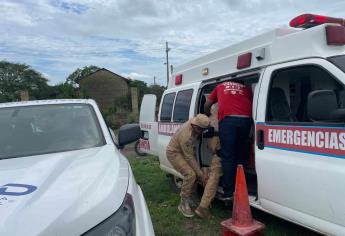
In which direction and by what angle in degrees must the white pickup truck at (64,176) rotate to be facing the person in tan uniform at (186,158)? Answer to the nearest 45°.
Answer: approximately 135° to its left

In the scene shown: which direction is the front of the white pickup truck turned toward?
toward the camera

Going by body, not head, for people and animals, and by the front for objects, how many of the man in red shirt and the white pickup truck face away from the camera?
1

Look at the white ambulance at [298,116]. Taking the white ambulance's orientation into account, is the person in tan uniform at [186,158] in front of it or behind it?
behind

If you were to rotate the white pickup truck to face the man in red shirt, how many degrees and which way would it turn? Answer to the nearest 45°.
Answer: approximately 135° to its left

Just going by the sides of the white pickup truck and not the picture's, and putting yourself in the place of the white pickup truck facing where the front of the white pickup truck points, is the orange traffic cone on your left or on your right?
on your left

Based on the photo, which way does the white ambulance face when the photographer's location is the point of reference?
facing the viewer and to the right of the viewer

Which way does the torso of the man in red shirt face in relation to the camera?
away from the camera
